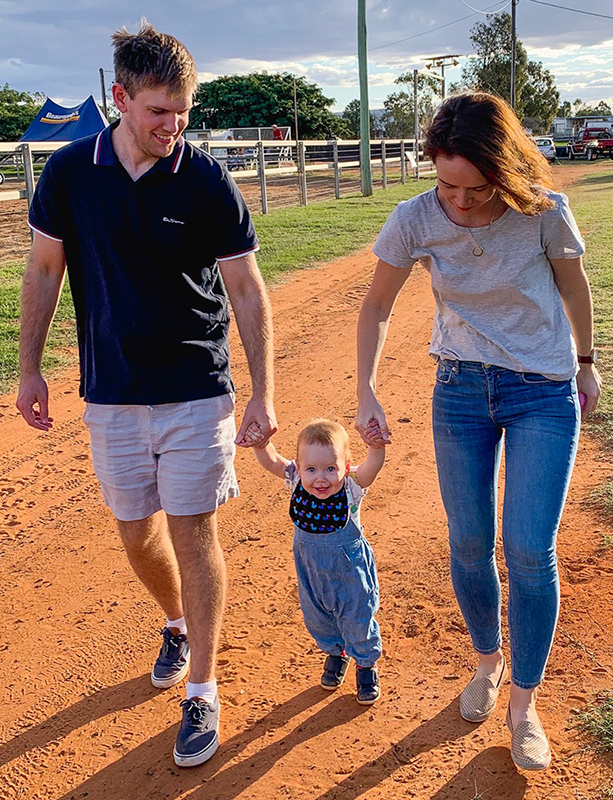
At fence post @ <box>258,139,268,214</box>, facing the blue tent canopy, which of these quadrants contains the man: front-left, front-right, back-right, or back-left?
back-left

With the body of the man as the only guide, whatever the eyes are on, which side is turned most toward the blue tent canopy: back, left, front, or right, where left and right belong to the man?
back

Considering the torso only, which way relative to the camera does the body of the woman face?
toward the camera

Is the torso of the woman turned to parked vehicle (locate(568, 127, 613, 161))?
no

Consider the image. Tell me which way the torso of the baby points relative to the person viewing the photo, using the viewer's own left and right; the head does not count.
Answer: facing the viewer

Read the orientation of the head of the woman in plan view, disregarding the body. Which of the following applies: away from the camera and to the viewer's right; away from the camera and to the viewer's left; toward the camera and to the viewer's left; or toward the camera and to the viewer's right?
toward the camera and to the viewer's left

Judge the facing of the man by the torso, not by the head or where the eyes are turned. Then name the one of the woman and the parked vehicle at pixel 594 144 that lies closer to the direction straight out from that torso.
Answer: the woman

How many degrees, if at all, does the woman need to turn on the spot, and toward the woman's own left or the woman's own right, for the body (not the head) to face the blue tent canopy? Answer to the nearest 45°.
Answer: approximately 135° to the woman's own right

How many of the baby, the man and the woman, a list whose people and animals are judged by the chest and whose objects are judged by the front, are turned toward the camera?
3

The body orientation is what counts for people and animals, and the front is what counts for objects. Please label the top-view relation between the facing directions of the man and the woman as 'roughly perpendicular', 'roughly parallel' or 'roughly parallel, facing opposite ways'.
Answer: roughly parallel

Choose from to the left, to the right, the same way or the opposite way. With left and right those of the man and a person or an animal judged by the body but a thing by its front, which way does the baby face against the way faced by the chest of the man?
the same way

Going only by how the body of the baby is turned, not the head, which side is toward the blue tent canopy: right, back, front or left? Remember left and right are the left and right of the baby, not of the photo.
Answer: back

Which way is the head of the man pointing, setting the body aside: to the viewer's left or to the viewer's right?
to the viewer's right

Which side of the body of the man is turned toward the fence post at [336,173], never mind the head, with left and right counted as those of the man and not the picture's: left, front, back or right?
back

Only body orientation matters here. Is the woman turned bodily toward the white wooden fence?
no
